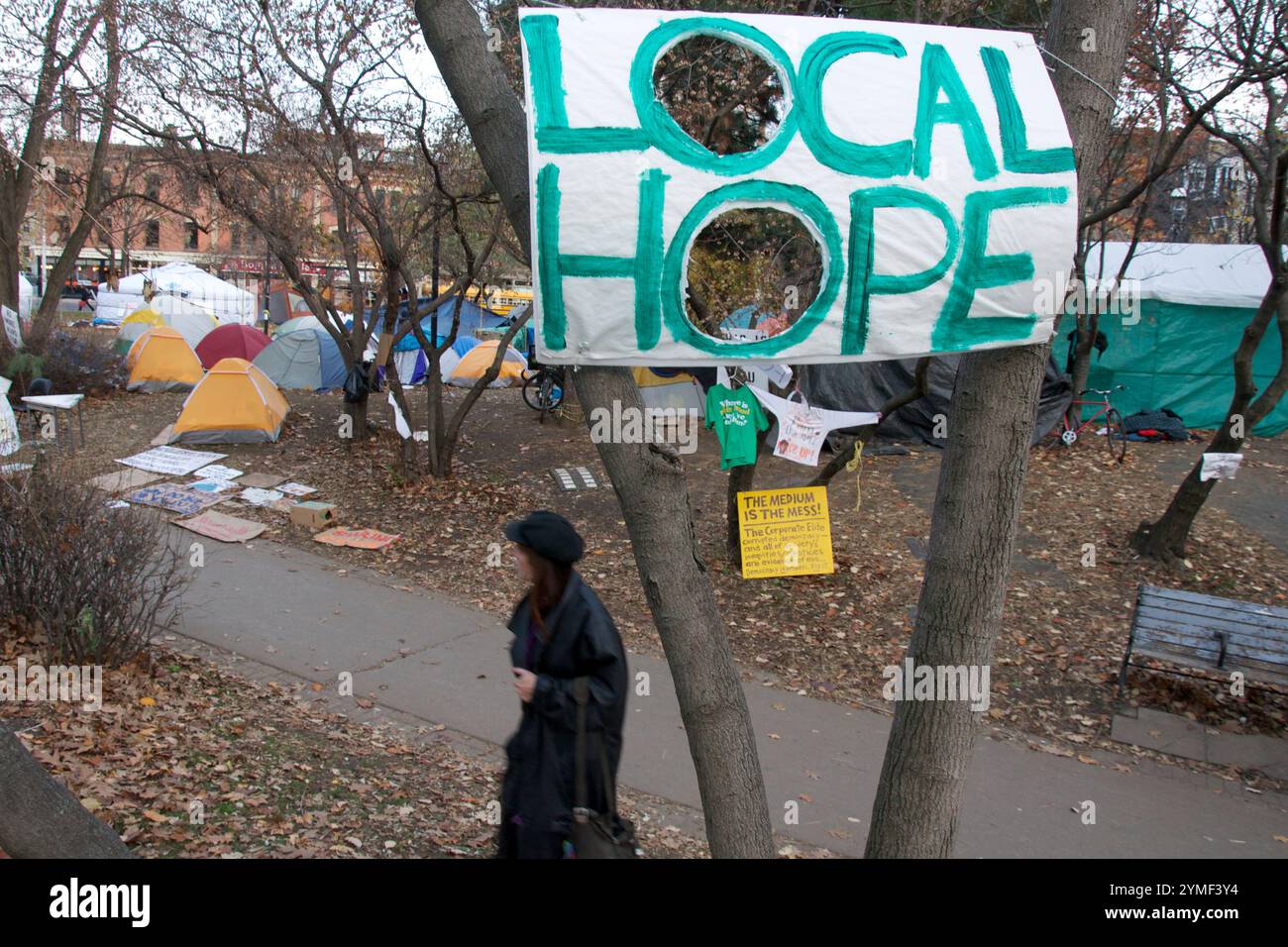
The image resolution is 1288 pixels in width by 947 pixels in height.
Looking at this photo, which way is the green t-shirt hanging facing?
toward the camera

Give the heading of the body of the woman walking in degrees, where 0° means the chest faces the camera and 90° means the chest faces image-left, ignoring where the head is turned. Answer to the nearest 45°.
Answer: approximately 90°

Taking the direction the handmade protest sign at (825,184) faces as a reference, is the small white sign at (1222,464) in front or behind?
behind

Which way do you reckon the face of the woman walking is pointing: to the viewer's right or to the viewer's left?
to the viewer's left

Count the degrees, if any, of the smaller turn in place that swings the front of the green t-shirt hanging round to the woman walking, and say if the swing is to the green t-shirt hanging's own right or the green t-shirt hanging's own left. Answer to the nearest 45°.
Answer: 0° — it already faces them

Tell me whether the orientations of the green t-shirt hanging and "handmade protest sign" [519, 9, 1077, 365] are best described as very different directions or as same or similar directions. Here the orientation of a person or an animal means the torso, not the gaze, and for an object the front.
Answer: same or similar directions

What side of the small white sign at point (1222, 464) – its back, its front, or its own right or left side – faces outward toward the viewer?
front

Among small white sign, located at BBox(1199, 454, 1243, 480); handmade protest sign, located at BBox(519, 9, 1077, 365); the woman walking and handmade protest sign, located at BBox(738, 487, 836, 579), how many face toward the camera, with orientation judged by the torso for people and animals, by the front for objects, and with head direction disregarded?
3

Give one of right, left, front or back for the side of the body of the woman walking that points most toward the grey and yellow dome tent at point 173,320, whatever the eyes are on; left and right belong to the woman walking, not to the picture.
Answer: right

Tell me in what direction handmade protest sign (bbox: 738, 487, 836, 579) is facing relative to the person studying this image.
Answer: facing the viewer

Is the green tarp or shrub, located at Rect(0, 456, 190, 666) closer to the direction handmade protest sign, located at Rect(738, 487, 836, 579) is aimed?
the shrub
